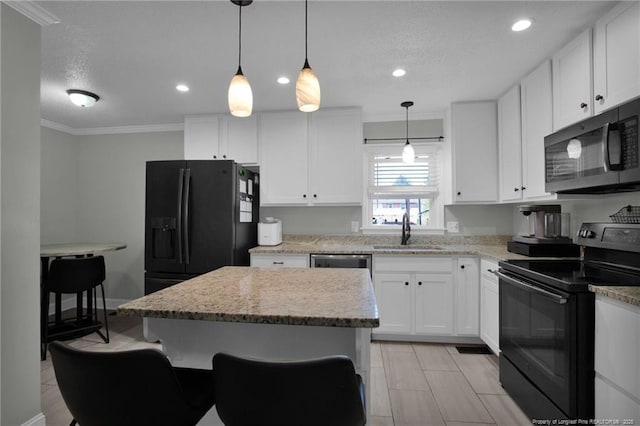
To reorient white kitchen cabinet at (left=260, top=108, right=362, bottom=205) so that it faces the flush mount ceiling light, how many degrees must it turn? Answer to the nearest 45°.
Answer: approximately 90° to its right

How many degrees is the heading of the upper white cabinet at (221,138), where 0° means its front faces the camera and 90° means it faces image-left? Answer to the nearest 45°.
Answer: approximately 0°

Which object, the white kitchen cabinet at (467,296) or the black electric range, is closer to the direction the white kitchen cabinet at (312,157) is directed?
the black electric range

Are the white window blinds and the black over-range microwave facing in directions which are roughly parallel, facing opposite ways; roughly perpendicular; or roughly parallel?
roughly perpendicular

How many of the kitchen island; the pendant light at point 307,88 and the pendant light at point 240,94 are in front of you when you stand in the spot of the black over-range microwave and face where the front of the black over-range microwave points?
3
